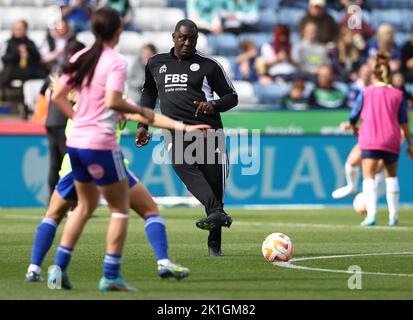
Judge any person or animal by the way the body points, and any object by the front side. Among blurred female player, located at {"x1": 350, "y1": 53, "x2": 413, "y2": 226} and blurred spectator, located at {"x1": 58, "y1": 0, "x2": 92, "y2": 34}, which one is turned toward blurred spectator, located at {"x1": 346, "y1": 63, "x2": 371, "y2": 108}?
the blurred female player

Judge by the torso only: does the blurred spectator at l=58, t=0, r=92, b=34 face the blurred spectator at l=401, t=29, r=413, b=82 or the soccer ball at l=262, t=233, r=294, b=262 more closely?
the soccer ball

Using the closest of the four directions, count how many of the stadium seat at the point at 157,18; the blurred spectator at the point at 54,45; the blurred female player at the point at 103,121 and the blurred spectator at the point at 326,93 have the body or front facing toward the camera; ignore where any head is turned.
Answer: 3

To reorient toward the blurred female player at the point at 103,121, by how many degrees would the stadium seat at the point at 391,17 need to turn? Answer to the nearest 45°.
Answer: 0° — it already faces them
